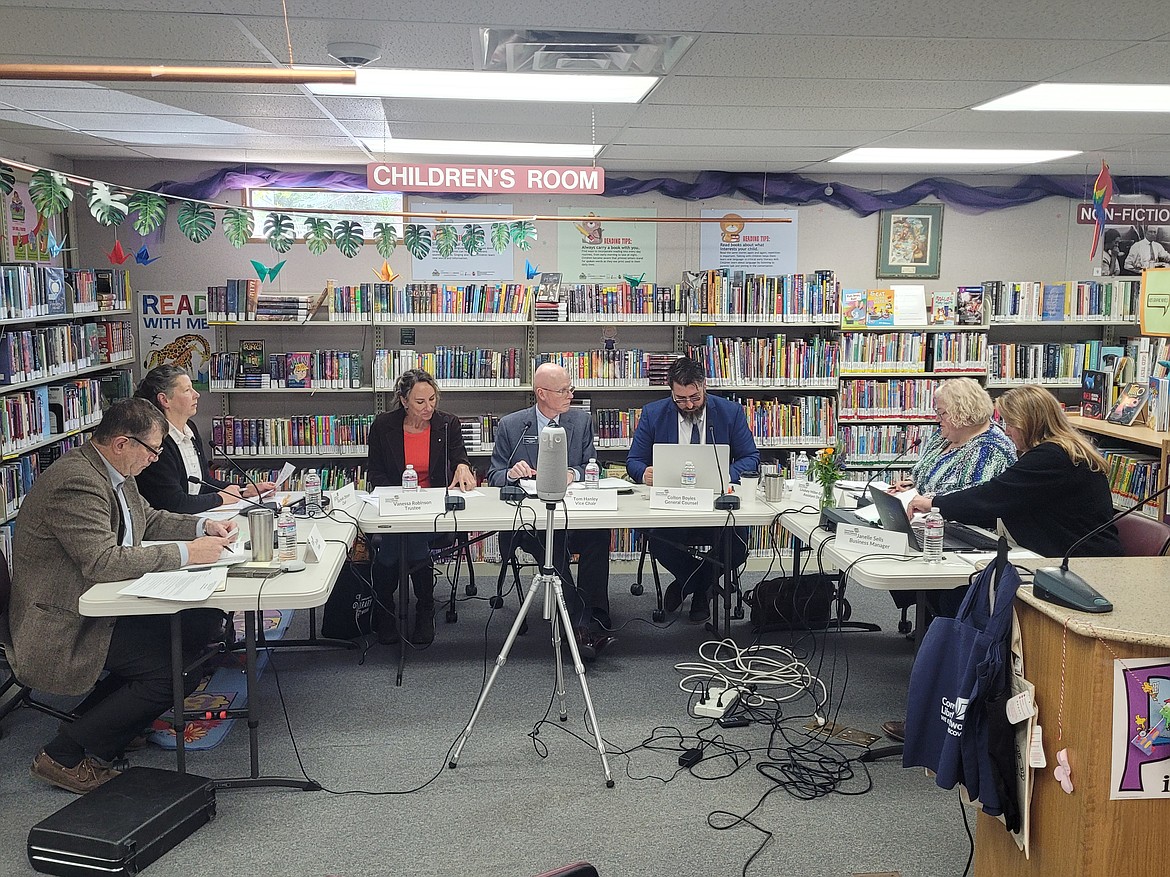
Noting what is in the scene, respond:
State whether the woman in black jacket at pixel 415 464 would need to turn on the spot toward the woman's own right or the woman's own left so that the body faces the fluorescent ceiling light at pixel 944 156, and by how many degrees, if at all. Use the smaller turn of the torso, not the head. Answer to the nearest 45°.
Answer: approximately 90° to the woman's own left

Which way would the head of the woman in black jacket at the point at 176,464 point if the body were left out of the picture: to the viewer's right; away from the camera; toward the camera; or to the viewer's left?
to the viewer's right

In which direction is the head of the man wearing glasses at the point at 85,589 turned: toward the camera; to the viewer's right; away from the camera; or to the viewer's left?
to the viewer's right

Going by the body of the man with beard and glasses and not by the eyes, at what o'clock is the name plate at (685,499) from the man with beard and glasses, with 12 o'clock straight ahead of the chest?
The name plate is roughly at 12 o'clock from the man with beard and glasses.

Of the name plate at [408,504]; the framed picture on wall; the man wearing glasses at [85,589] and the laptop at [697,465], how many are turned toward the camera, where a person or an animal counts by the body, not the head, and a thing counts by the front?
2

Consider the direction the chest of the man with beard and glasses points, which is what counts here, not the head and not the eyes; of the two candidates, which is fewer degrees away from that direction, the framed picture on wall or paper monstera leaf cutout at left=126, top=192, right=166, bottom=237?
the paper monstera leaf cutout

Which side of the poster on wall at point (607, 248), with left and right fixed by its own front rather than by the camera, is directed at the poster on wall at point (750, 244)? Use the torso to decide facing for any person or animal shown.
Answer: left

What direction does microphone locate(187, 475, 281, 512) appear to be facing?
to the viewer's left

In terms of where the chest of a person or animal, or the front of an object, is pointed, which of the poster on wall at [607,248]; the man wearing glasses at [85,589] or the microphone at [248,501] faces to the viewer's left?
the microphone

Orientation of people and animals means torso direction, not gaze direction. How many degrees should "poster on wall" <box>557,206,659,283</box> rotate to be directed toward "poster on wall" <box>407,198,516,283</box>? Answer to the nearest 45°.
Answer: approximately 90° to its right

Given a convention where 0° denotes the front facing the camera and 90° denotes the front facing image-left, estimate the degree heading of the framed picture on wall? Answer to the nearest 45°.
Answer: approximately 0°
